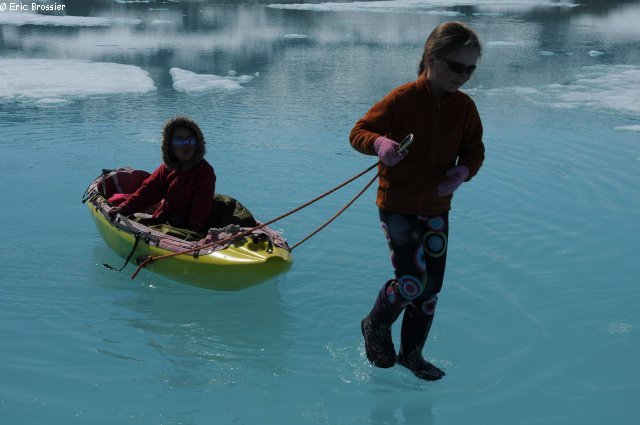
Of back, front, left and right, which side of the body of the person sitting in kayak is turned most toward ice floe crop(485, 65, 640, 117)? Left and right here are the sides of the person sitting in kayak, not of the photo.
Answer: back

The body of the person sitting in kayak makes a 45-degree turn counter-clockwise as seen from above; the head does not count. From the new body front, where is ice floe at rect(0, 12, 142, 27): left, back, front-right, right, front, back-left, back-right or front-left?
back

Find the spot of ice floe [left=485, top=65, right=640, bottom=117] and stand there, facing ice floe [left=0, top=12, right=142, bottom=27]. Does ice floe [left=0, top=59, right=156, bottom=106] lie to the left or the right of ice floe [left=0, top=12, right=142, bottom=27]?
left

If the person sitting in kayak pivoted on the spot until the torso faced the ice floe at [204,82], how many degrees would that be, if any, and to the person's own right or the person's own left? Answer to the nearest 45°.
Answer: approximately 135° to the person's own right

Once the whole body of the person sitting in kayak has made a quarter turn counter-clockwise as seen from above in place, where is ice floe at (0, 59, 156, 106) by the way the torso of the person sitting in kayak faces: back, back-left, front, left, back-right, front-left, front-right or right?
back-left

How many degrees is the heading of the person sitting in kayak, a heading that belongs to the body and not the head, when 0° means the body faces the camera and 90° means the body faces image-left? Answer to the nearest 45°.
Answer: approximately 45°

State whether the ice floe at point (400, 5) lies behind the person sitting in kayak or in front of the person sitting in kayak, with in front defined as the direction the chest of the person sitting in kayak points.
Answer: behind

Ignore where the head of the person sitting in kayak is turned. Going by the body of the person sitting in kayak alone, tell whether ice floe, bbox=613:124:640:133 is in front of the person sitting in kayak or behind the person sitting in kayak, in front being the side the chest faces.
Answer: behind
